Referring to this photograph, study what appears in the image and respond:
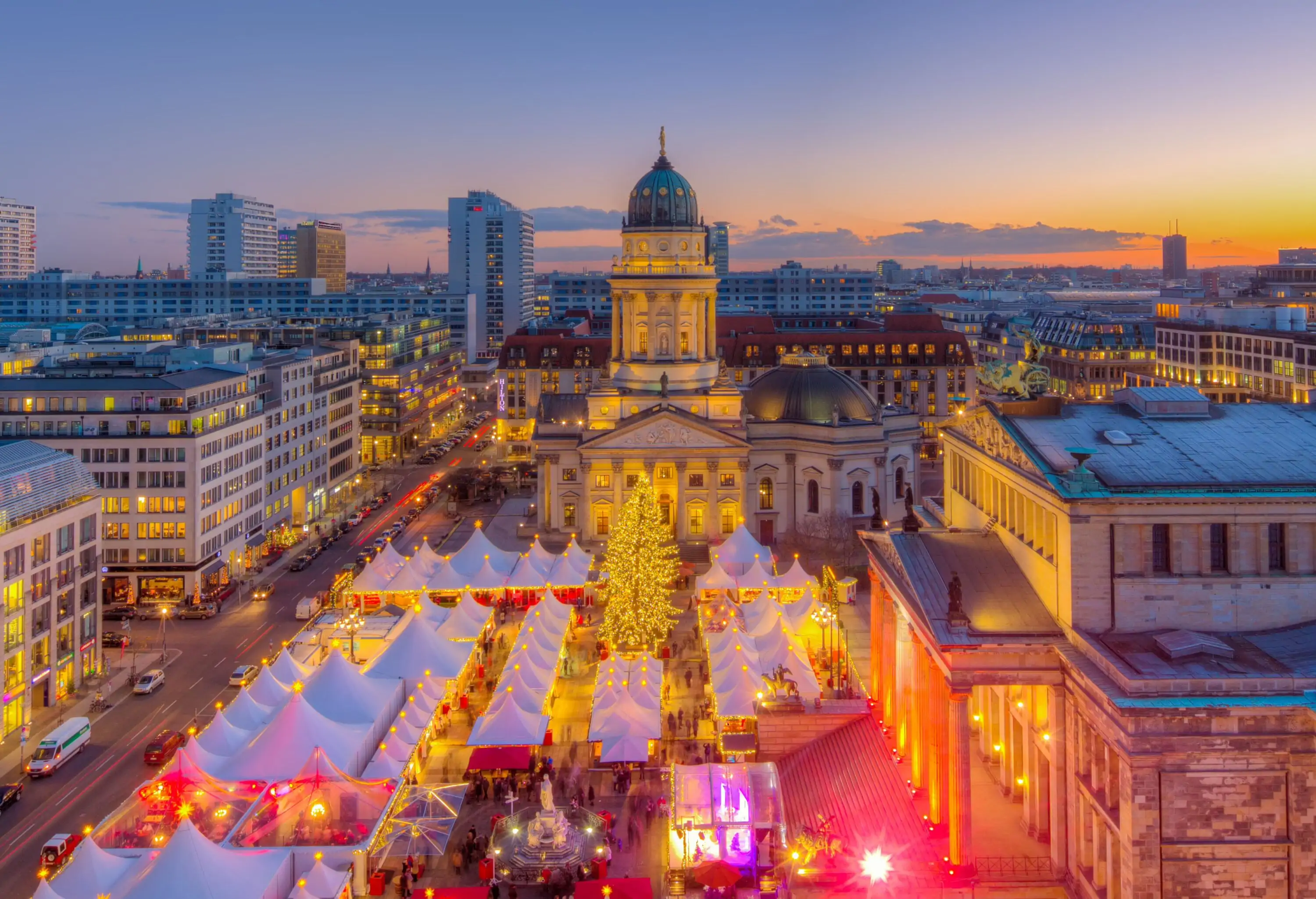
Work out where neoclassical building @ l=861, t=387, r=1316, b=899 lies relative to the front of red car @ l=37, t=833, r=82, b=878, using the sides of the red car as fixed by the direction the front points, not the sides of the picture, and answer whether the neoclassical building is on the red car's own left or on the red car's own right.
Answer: on the red car's own right
